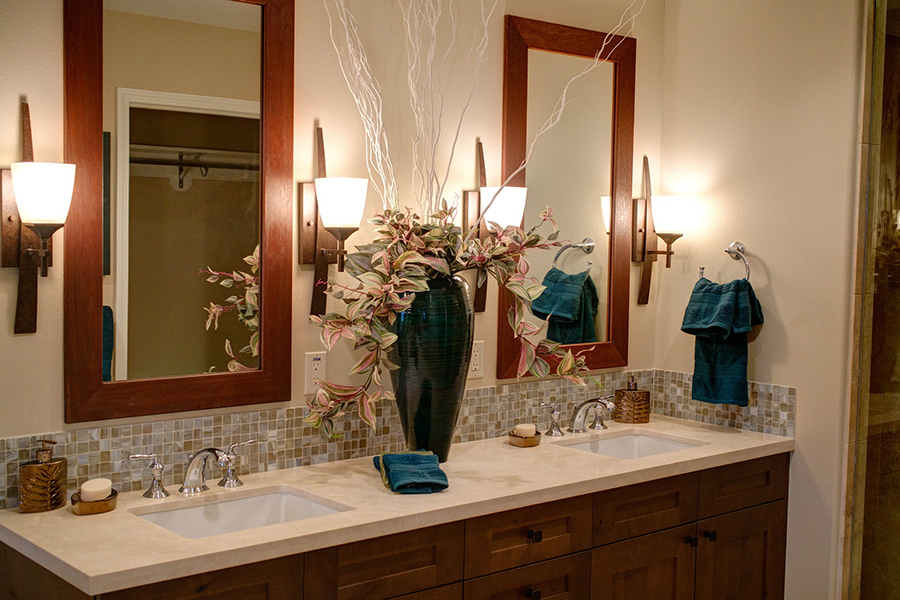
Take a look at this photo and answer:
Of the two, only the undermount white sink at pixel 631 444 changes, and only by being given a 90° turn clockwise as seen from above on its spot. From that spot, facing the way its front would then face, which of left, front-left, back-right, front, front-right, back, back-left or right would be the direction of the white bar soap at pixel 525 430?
front

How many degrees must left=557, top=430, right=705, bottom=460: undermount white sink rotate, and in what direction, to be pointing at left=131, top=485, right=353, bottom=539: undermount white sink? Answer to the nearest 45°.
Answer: approximately 90° to its right

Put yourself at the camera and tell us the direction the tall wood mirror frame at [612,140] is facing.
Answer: facing the viewer and to the right of the viewer

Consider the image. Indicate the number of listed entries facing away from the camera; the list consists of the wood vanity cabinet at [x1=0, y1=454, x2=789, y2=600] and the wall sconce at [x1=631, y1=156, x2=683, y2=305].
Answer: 0

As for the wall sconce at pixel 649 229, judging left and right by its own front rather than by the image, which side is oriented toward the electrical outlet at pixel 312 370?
right

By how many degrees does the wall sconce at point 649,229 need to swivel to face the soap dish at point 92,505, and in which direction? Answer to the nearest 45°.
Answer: approximately 90° to its right

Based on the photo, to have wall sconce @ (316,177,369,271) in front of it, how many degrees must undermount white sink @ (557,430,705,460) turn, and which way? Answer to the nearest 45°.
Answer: approximately 90° to its right

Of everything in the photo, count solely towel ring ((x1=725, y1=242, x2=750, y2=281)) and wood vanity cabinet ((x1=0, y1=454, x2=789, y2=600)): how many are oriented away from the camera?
0

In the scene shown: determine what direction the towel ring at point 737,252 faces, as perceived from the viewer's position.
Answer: facing the viewer and to the left of the viewer

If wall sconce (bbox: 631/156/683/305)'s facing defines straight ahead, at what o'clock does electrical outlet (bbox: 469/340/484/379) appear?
The electrical outlet is roughly at 3 o'clock from the wall sconce.

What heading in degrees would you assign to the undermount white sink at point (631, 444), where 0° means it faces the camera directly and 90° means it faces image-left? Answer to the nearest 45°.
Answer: approximately 315°

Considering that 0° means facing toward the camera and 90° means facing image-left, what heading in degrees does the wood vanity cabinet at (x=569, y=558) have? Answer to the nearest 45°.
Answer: approximately 315°

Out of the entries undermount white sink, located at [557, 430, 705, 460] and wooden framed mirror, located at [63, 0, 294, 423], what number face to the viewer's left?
0

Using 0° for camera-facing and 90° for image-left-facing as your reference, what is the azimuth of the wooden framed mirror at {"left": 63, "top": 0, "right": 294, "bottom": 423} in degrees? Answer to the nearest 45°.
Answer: approximately 315°
